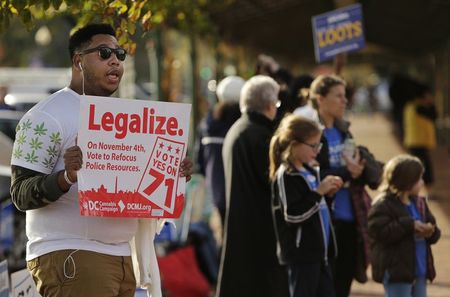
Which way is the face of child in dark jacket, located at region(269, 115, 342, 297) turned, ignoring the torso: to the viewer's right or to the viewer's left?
to the viewer's right

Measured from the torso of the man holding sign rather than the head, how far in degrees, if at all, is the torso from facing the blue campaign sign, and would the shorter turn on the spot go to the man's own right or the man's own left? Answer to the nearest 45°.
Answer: approximately 90° to the man's own left

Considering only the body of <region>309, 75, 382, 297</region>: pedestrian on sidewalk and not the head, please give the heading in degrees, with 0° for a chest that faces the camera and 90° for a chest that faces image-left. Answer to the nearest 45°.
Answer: approximately 315°

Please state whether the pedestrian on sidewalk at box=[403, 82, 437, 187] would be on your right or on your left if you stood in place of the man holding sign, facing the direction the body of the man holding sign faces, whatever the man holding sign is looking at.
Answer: on your left

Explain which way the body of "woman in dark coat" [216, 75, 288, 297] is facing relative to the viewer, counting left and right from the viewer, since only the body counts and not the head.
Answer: facing away from the viewer and to the right of the viewer

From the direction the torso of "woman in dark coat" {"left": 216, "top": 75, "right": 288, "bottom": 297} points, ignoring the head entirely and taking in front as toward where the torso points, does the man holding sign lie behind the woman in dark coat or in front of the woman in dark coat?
behind
